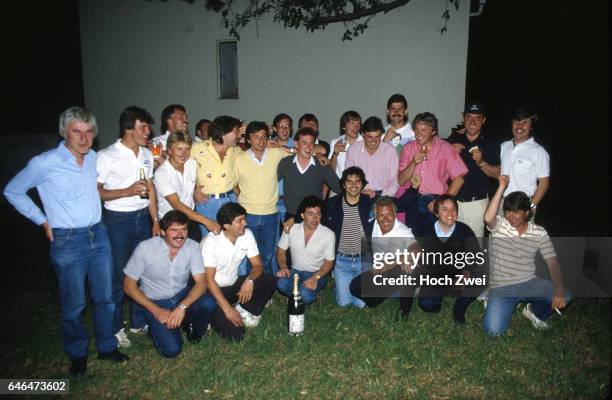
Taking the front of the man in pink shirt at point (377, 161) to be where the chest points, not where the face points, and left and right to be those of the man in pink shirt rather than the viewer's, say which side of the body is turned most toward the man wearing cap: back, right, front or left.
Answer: left

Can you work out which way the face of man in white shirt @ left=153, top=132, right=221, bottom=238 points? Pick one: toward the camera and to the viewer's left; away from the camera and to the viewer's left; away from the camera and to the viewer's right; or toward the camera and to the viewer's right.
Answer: toward the camera and to the viewer's right

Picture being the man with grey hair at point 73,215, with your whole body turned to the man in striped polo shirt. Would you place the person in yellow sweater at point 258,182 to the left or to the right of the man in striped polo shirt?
left

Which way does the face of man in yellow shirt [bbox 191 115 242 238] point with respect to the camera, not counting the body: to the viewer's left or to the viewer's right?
to the viewer's right

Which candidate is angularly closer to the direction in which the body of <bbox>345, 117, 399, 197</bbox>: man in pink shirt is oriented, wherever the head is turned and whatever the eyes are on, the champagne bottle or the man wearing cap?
the champagne bottle

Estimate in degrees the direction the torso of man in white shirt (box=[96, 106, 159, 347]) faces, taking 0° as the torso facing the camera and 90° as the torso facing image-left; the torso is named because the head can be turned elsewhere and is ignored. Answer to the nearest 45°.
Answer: approximately 315°
